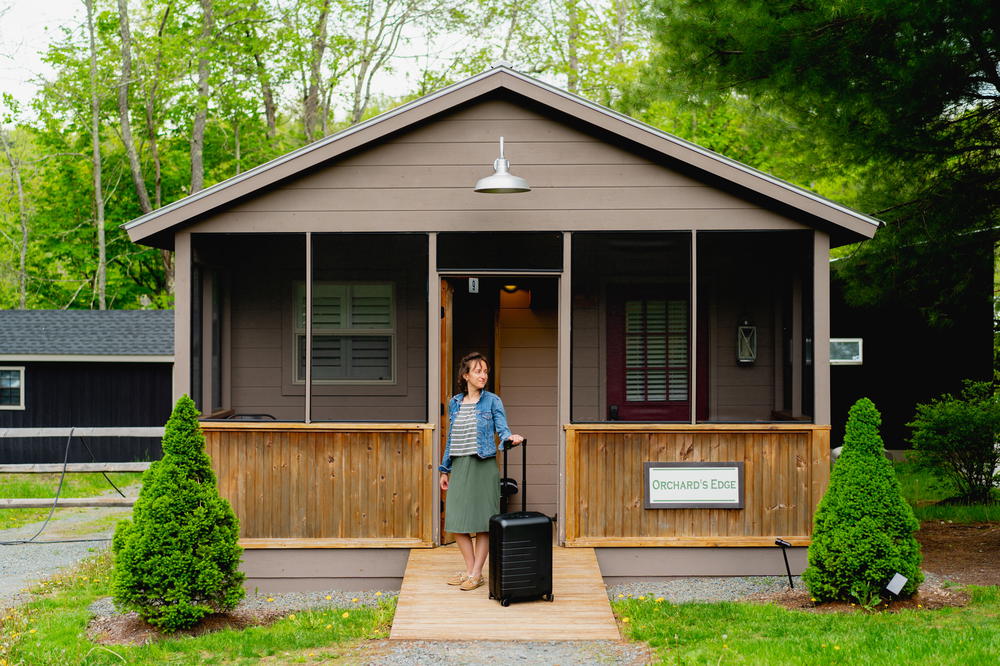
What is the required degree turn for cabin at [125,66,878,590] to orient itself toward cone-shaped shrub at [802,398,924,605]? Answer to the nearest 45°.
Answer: approximately 90° to its left

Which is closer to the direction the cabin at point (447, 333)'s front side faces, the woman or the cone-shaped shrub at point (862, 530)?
the woman

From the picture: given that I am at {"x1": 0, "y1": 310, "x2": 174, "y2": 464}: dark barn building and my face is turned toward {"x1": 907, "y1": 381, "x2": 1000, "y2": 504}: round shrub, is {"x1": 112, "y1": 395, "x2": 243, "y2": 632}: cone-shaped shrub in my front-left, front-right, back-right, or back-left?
front-right

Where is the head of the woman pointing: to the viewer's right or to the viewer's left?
to the viewer's right

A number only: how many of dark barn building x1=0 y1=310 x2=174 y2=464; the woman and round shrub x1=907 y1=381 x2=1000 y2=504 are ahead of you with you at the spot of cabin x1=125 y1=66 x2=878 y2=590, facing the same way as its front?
1

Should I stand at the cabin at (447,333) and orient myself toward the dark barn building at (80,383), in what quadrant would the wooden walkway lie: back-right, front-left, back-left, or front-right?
back-left

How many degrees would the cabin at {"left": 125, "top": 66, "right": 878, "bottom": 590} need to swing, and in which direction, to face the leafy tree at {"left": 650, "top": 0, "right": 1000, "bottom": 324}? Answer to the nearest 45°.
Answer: approximately 90° to its left

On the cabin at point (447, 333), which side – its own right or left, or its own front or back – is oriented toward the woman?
front
